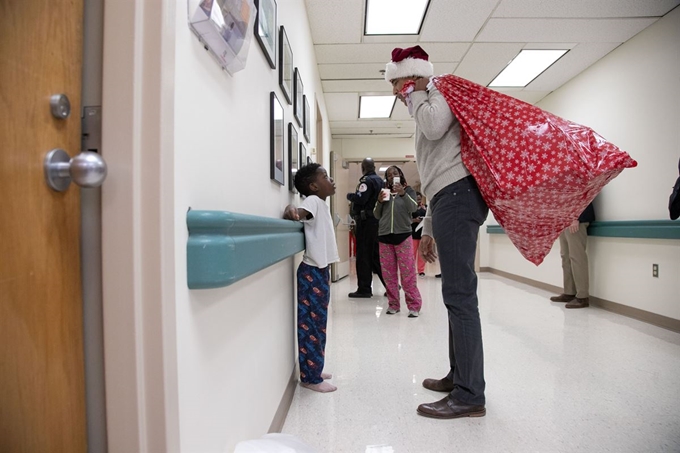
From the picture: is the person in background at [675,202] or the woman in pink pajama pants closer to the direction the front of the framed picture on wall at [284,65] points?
the person in background

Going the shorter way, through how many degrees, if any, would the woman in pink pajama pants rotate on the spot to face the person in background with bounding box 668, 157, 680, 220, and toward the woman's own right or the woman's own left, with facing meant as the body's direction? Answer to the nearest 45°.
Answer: approximately 45° to the woman's own left

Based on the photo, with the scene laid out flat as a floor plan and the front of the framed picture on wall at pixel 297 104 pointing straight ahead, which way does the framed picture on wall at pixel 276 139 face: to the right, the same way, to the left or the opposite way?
the same way

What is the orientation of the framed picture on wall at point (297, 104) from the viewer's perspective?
to the viewer's right

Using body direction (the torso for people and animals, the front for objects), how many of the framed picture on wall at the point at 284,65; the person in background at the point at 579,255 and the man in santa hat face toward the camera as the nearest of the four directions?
0

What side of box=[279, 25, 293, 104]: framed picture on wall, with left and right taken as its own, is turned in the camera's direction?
right

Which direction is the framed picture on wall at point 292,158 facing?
to the viewer's right

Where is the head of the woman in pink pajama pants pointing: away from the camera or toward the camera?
toward the camera

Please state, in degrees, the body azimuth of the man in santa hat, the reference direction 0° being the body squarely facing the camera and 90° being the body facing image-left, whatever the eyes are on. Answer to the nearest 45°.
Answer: approximately 90°

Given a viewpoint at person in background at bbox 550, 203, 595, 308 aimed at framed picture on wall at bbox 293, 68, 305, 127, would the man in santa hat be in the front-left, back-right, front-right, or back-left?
front-left

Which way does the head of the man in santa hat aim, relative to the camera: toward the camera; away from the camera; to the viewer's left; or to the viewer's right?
to the viewer's left

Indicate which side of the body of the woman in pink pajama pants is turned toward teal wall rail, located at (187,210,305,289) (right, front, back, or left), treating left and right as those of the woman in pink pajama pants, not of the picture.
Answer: front

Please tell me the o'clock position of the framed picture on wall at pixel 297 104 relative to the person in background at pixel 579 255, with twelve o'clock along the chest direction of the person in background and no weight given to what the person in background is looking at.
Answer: The framed picture on wall is roughly at 10 o'clock from the person in background.

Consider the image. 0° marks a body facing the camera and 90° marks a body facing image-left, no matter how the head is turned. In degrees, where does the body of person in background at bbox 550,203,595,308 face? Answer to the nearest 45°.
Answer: approximately 90°

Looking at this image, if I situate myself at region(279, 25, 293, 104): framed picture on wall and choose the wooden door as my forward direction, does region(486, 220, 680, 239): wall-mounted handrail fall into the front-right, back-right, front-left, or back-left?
back-left

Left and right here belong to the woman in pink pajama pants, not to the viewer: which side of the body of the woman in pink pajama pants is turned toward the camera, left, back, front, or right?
front
